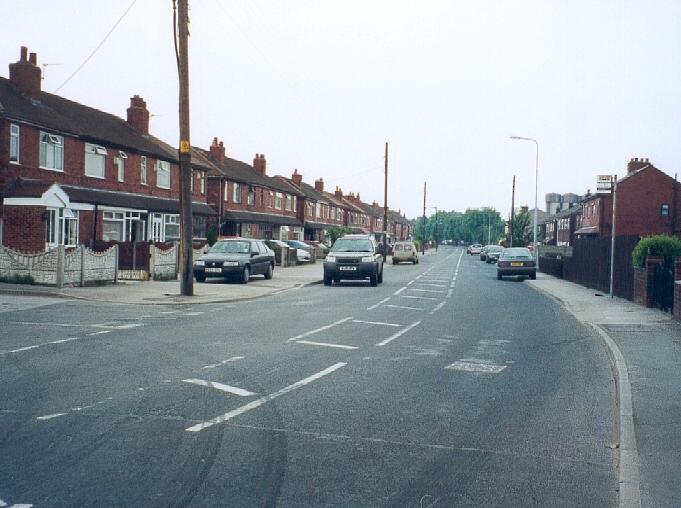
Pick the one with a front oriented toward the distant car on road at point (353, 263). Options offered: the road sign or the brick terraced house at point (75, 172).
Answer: the brick terraced house

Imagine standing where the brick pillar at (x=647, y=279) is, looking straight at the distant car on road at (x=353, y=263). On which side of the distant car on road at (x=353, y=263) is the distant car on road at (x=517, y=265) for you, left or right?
right

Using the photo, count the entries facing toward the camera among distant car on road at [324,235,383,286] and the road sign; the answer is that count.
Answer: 2

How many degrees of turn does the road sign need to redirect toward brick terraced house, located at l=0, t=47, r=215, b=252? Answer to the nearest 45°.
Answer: approximately 90° to its right

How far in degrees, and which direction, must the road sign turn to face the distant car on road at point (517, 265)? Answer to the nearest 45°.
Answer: approximately 180°

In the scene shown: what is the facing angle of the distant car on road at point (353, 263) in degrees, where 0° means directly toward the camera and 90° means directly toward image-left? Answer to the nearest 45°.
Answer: approximately 0°

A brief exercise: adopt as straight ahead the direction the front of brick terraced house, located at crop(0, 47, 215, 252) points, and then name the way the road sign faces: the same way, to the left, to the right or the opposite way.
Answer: to the right
